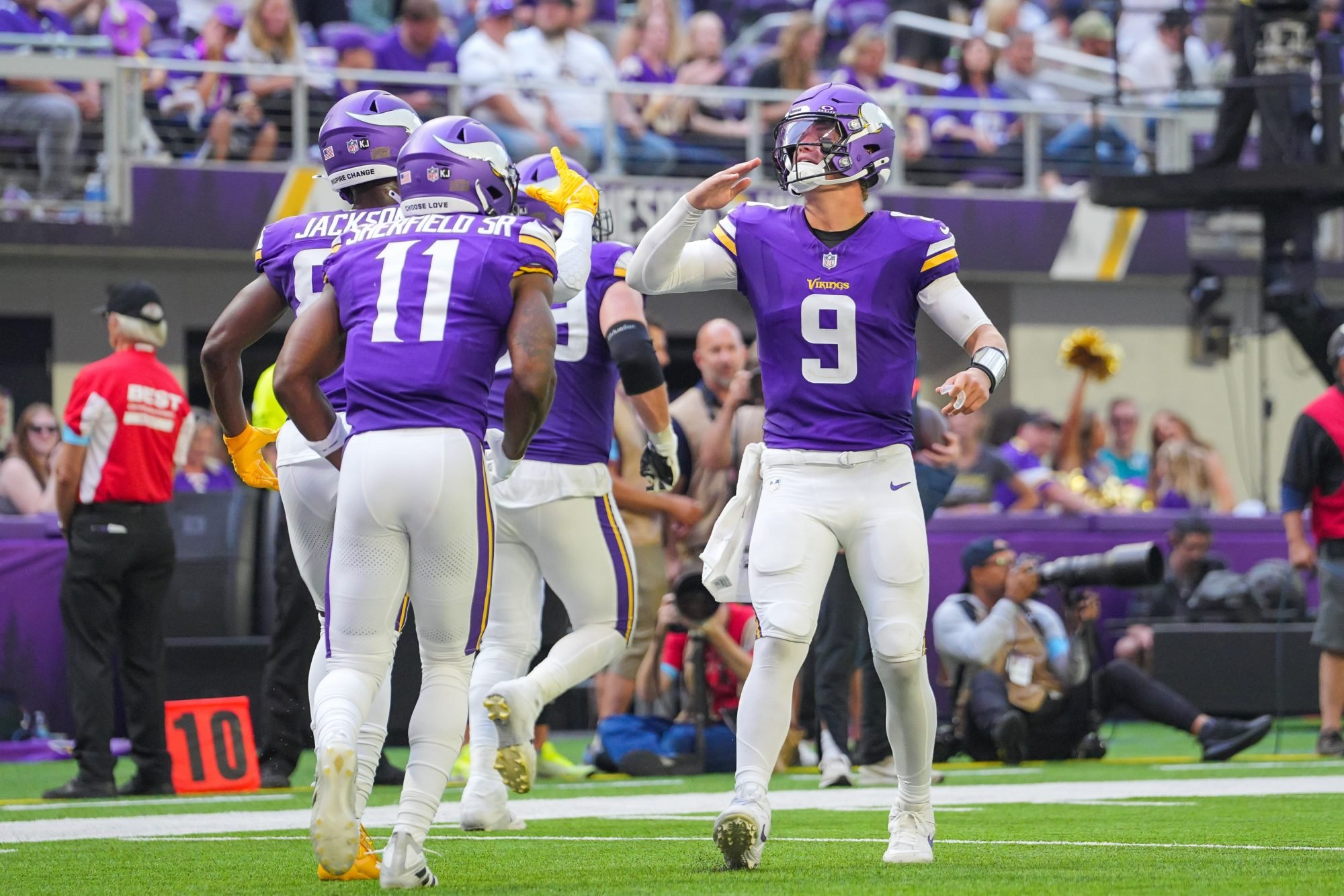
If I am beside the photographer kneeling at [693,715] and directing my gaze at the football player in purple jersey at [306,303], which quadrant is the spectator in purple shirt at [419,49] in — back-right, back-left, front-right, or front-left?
back-right

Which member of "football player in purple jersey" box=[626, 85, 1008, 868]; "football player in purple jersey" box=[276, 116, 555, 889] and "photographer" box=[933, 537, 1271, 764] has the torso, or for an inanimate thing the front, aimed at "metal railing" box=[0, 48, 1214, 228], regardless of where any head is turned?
"football player in purple jersey" box=[276, 116, 555, 889]

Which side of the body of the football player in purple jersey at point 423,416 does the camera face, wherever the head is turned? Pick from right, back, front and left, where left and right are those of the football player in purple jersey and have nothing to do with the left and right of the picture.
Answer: back

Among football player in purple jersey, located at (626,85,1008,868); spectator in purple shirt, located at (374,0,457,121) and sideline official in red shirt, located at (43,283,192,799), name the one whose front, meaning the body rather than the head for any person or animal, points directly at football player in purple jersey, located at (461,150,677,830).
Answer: the spectator in purple shirt

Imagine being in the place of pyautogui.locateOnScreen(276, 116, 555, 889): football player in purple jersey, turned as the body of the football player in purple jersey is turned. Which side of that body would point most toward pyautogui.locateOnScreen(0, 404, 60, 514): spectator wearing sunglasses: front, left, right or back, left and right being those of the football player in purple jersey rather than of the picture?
front

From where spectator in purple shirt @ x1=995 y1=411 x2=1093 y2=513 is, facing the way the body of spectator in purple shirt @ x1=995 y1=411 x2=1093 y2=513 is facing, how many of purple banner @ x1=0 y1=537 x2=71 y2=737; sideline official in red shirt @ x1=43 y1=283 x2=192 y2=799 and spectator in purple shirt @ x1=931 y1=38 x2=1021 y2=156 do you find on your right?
2

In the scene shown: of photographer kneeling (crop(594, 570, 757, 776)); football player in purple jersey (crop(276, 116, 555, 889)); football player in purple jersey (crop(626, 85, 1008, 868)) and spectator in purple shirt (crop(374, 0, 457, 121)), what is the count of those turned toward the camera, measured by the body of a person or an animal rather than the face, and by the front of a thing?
3

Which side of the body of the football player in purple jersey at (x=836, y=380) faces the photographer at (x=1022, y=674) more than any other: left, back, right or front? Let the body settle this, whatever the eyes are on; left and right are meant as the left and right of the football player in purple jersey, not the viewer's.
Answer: back

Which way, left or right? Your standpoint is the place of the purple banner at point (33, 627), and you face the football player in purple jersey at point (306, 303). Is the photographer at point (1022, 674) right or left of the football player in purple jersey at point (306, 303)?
left

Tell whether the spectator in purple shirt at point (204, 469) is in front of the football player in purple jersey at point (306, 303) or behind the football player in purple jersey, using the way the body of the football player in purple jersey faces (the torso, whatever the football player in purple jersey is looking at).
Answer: in front

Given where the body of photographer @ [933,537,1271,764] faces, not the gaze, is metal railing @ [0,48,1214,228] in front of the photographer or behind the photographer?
behind

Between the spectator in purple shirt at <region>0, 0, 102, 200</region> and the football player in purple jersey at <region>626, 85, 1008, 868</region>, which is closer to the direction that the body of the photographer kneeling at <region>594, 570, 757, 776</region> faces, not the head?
the football player in purple jersey
